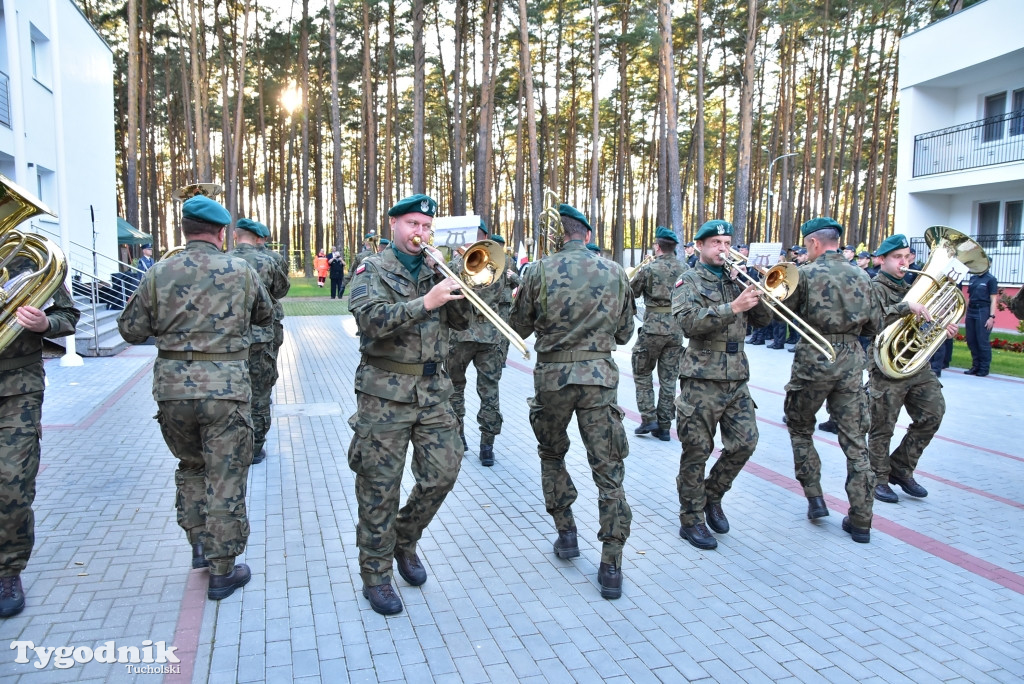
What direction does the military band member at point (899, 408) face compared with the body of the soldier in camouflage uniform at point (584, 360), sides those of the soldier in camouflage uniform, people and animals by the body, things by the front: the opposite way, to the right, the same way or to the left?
the opposite way

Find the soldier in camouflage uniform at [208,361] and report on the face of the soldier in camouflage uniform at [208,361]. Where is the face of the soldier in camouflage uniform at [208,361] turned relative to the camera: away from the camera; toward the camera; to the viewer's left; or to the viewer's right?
away from the camera

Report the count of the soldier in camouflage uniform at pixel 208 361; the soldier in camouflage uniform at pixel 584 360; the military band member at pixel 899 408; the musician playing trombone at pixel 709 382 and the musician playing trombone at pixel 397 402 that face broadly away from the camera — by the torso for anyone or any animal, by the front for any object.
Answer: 2

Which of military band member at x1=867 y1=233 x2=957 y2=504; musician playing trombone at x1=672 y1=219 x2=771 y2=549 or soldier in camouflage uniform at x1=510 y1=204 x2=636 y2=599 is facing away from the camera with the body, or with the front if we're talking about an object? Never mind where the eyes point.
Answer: the soldier in camouflage uniform

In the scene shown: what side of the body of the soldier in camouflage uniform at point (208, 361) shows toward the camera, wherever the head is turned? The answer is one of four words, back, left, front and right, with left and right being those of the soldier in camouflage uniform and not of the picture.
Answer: back

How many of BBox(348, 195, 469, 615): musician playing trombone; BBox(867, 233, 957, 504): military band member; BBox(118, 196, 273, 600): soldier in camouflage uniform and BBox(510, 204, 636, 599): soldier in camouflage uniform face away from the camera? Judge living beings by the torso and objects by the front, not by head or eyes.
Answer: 2

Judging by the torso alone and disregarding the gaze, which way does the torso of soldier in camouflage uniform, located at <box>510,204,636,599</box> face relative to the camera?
away from the camera

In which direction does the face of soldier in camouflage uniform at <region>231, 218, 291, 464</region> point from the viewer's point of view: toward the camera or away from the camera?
away from the camera

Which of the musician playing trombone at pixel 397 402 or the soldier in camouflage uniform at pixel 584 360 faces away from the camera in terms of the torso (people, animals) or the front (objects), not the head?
the soldier in camouflage uniform

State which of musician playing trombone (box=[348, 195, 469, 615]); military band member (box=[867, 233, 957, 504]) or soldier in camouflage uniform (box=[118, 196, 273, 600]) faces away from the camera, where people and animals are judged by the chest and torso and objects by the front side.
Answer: the soldier in camouflage uniform

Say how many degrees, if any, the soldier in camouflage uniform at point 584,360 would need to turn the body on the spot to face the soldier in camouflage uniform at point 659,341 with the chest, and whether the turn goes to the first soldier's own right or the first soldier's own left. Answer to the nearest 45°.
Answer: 0° — they already face them

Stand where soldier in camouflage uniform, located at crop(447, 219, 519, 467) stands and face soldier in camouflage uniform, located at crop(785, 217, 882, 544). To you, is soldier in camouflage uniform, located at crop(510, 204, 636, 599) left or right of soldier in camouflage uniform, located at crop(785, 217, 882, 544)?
right

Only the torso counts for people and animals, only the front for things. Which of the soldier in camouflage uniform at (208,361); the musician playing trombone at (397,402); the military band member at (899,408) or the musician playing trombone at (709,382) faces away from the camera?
the soldier in camouflage uniform

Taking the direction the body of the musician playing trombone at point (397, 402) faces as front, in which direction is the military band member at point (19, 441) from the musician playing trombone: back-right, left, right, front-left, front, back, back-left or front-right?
back-right

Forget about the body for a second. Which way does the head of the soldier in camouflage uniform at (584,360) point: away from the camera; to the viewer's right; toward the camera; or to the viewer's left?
away from the camera
